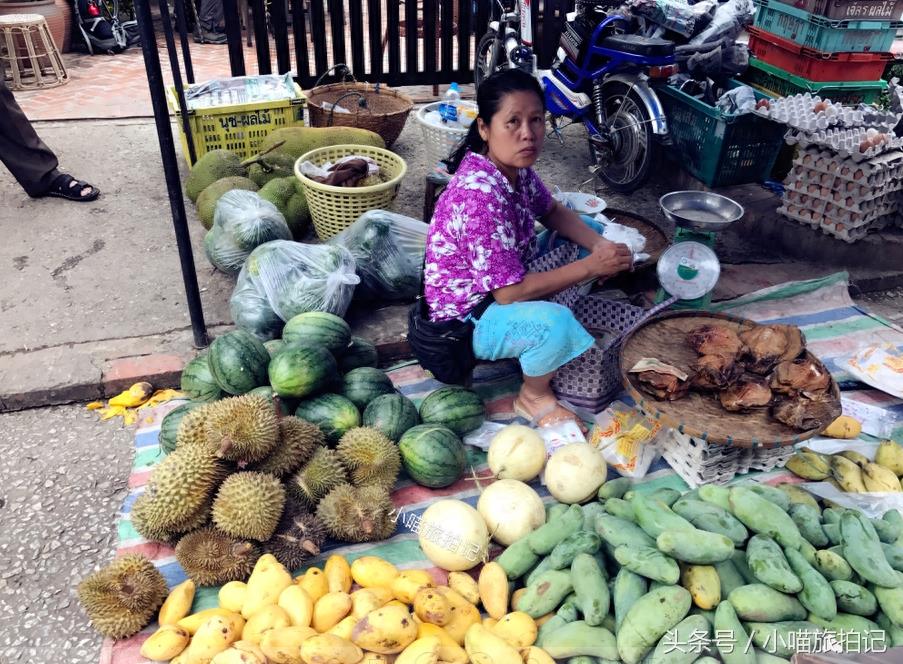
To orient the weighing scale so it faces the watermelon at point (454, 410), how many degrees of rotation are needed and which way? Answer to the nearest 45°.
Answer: approximately 45° to its right

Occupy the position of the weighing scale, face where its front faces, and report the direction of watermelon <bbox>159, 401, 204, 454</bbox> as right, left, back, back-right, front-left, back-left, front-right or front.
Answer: front-right

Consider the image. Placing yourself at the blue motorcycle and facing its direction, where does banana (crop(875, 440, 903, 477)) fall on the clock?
The banana is roughly at 7 o'clock from the blue motorcycle.

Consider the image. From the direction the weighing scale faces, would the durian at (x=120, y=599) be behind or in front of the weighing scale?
in front

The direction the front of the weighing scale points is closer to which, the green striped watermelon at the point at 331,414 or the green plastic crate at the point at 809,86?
the green striped watermelon

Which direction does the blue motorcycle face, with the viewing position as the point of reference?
facing away from the viewer and to the left of the viewer

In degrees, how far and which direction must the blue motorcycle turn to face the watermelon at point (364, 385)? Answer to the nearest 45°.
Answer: approximately 135° to its left

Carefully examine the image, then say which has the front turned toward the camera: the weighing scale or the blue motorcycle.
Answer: the weighing scale

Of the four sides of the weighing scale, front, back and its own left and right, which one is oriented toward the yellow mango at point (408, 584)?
front

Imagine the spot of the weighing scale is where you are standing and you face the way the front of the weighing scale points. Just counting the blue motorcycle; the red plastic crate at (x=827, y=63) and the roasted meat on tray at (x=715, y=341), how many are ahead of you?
1

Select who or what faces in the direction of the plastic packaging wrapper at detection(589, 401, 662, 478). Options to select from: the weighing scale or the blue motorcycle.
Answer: the weighing scale

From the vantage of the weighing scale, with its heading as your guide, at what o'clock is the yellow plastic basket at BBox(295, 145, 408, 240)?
The yellow plastic basket is roughly at 3 o'clock from the weighing scale.

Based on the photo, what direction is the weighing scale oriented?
toward the camera

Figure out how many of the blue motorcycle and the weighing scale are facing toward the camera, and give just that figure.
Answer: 1
